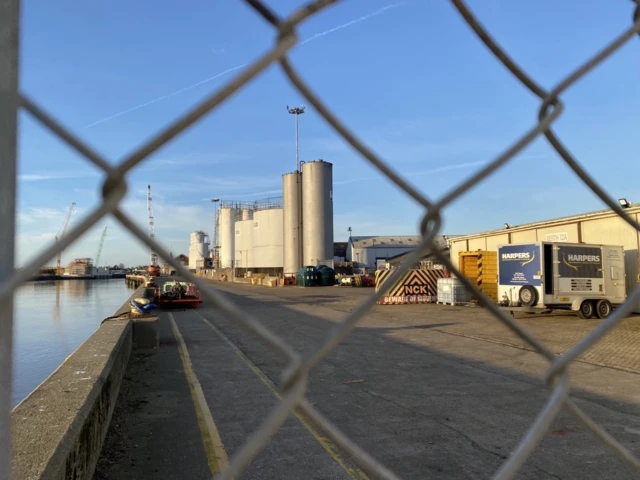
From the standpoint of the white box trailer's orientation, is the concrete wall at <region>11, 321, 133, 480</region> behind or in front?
in front

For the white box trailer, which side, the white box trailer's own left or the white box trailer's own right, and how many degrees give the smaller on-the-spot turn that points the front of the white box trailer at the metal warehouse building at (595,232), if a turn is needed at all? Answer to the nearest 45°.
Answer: approximately 135° to the white box trailer's own right

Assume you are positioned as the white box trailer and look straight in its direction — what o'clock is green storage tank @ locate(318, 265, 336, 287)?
The green storage tank is roughly at 3 o'clock from the white box trailer.

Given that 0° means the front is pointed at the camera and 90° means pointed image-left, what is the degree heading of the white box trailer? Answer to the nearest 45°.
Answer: approximately 45°

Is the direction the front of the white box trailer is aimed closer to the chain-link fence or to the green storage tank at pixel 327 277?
the chain-link fence

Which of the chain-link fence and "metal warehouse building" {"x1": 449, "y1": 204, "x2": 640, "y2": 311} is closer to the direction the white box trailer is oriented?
the chain-link fence

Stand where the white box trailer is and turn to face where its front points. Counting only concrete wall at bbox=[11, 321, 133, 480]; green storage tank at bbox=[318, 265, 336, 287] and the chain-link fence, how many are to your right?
1

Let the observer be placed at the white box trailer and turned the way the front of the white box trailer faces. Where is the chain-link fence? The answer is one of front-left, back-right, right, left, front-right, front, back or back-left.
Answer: front-left
